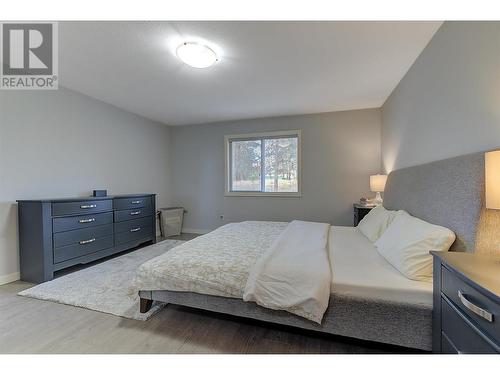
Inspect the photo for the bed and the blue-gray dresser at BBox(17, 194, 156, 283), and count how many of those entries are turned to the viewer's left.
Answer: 1

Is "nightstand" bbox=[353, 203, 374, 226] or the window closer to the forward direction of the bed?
the window

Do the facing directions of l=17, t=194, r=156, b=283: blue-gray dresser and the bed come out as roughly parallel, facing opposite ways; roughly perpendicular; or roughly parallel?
roughly parallel, facing opposite ways

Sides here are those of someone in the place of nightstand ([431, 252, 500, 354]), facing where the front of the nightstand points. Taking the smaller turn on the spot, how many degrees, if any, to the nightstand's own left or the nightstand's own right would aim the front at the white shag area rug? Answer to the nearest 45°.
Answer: approximately 45° to the nightstand's own right

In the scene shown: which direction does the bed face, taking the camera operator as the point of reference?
facing to the left of the viewer

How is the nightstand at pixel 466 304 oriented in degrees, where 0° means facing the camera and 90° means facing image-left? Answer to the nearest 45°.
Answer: approximately 45°

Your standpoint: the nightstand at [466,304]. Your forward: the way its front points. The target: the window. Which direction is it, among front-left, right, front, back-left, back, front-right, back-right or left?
right

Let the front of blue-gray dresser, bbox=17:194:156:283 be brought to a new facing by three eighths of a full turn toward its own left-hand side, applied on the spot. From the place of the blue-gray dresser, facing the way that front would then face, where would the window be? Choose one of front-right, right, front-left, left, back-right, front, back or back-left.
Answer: right

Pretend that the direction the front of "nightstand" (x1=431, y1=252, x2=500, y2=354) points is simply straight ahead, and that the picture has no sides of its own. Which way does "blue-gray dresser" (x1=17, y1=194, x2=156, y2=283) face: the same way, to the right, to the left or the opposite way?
the opposite way

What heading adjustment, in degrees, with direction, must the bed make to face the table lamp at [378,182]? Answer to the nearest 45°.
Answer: approximately 90° to its right

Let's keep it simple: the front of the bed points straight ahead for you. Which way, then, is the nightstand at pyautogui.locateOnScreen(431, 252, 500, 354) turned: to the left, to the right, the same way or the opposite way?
the same way

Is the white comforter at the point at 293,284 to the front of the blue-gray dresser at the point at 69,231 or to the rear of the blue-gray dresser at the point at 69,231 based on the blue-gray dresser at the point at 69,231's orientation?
to the front

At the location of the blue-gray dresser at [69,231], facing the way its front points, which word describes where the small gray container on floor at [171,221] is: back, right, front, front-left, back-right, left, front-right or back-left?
left

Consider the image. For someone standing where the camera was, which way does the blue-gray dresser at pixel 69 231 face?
facing the viewer and to the right of the viewer

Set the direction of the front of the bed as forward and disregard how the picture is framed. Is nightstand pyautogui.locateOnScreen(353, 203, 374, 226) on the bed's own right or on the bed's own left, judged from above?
on the bed's own right

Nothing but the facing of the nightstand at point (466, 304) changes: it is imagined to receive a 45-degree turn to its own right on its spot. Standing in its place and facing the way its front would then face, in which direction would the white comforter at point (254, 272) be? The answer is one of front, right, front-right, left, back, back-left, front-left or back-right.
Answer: front

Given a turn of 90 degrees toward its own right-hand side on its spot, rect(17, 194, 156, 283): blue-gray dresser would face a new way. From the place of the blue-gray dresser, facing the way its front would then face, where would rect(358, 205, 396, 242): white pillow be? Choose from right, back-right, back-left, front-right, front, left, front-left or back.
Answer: left

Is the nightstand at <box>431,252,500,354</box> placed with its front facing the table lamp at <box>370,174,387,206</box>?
no

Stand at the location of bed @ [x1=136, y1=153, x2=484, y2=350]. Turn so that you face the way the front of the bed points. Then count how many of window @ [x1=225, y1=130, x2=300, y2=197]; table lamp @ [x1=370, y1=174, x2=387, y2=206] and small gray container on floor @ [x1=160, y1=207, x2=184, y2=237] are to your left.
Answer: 0

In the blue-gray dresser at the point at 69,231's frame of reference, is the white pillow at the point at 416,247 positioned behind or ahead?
ahead

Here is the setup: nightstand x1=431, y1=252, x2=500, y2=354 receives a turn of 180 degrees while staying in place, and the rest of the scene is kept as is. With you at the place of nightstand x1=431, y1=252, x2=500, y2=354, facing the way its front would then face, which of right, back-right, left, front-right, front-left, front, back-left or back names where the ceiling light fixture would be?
back-left
